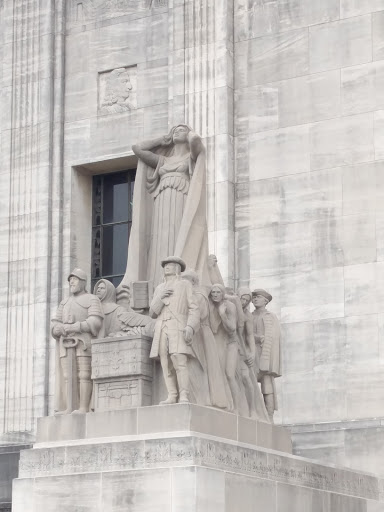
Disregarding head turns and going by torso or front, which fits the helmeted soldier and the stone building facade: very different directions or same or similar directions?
same or similar directions

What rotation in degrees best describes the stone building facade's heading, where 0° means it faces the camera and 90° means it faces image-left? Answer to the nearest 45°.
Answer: approximately 45°

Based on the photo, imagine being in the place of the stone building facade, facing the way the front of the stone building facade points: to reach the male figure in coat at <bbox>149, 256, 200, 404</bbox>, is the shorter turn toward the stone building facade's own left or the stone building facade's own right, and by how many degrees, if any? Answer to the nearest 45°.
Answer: approximately 45° to the stone building facade's own left

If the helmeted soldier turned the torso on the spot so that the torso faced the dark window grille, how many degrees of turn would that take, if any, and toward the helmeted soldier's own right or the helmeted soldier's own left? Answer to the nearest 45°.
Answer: approximately 135° to the helmeted soldier's own right

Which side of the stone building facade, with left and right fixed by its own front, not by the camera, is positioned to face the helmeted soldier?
front

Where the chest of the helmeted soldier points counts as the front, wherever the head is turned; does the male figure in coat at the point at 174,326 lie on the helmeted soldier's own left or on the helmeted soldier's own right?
on the helmeted soldier's own left

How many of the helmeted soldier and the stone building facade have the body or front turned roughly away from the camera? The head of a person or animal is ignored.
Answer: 0
